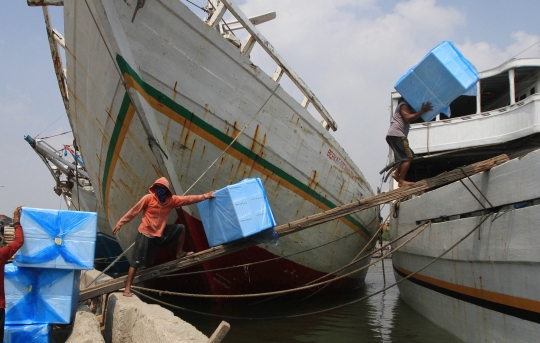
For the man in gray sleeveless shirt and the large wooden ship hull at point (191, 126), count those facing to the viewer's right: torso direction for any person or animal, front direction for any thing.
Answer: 1

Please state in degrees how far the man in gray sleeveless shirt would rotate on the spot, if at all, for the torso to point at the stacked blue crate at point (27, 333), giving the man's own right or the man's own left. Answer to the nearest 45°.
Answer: approximately 135° to the man's own right

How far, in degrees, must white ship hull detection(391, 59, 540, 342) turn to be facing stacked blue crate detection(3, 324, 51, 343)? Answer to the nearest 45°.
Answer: approximately 90° to its right

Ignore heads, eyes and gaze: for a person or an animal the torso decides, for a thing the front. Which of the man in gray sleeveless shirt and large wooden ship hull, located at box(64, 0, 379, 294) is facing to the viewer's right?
the man in gray sleeveless shirt

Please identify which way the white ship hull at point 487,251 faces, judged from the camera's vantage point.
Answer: facing the viewer and to the right of the viewer

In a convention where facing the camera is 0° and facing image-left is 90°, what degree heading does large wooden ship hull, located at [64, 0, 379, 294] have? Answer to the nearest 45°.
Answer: approximately 45°

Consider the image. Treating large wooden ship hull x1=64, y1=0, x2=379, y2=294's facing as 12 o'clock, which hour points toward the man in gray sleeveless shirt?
The man in gray sleeveless shirt is roughly at 8 o'clock from the large wooden ship hull.

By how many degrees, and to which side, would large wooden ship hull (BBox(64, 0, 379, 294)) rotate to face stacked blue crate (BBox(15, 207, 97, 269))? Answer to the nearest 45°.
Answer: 0° — it already faces it

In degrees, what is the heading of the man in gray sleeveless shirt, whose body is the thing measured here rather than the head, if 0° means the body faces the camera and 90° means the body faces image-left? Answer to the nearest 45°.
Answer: approximately 270°

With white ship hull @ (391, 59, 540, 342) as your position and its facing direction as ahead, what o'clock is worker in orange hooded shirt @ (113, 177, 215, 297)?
The worker in orange hooded shirt is roughly at 4 o'clock from the white ship hull.

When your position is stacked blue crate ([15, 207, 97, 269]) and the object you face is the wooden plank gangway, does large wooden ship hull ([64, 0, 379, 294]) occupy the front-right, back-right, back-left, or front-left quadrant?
front-left

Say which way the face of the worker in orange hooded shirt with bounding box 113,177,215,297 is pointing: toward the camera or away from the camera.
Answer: toward the camera

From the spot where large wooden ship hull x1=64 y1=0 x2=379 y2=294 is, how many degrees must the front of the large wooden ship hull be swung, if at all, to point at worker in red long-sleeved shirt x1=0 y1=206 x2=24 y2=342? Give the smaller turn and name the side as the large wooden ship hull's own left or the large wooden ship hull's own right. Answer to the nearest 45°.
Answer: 0° — it already faces them
